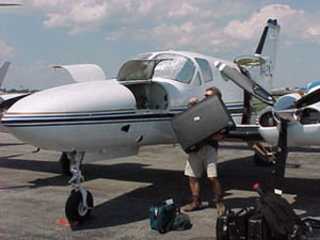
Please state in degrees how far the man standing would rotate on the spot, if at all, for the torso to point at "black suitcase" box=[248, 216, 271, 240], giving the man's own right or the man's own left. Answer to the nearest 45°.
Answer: approximately 45° to the man's own left

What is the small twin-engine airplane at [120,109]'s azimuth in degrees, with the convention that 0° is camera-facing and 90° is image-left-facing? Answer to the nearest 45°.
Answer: approximately 45°

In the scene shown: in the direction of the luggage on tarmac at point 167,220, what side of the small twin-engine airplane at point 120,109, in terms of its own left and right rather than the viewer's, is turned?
left

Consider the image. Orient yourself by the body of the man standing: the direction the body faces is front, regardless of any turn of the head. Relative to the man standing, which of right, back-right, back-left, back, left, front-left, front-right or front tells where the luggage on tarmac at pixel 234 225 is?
front-left

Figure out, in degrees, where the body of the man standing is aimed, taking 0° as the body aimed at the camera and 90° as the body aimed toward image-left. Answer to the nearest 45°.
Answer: approximately 45°

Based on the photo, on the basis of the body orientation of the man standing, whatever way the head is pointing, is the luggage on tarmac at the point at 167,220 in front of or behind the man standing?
in front

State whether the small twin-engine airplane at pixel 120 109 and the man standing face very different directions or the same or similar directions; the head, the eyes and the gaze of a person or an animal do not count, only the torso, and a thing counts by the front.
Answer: same or similar directions
